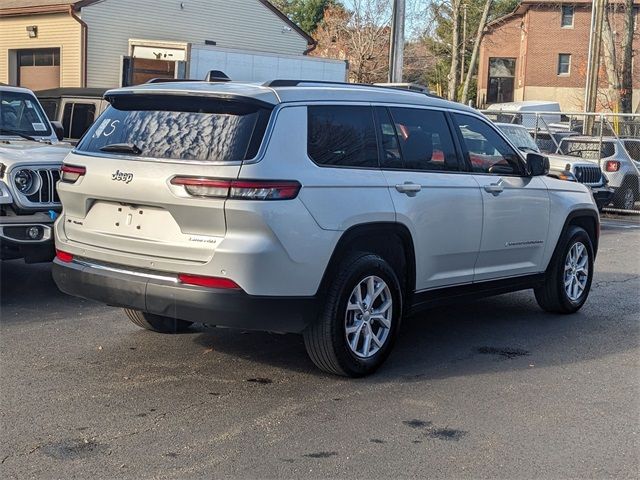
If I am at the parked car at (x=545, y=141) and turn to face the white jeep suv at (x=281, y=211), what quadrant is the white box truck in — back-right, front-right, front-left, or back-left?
front-right

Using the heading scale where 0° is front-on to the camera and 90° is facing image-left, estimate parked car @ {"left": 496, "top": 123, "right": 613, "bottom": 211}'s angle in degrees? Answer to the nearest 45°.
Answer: approximately 315°

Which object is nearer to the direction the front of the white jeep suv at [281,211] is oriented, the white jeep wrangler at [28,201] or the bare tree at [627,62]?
the bare tree

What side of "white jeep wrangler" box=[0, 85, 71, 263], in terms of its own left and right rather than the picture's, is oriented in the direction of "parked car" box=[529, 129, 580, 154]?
left

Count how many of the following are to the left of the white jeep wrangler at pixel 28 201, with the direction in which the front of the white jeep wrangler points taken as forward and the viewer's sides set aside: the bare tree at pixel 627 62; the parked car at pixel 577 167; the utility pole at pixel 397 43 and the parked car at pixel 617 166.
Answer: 4

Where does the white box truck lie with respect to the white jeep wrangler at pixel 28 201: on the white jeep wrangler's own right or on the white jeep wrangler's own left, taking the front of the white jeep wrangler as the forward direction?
on the white jeep wrangler's own left

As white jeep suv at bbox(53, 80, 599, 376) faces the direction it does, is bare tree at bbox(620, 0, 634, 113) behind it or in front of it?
in front

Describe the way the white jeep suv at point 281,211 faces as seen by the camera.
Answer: facing away from the viewer and to the right of the viewer

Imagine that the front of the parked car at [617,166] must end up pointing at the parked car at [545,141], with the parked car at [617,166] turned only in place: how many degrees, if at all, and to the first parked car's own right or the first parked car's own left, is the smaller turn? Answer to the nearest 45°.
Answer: approximately 90° to the first parked car's own left

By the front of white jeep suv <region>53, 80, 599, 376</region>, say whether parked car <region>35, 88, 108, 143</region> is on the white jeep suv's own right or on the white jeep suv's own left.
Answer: on the white jeep suv's own left

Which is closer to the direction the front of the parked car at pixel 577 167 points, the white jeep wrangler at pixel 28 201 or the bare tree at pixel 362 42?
the white jeep wrangler

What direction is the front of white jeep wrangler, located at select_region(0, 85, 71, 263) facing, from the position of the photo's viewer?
facing the viewer and to the right of the viewer

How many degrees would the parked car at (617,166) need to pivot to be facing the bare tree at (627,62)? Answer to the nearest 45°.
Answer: approximately 45° to its left

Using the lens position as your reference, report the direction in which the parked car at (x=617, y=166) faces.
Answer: facing away from the viewer and to the right of the viewer
